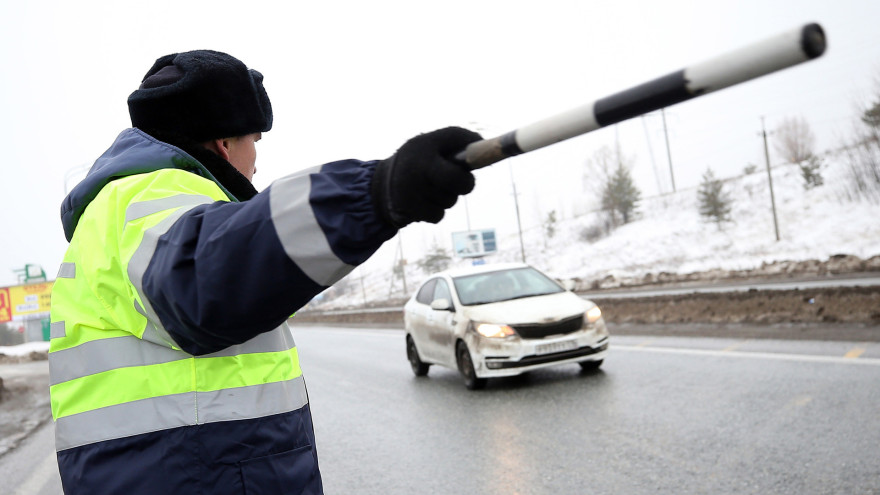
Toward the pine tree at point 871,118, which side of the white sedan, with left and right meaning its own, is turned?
left

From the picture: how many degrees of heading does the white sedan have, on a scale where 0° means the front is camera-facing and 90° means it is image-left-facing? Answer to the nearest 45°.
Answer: approximately 315°
